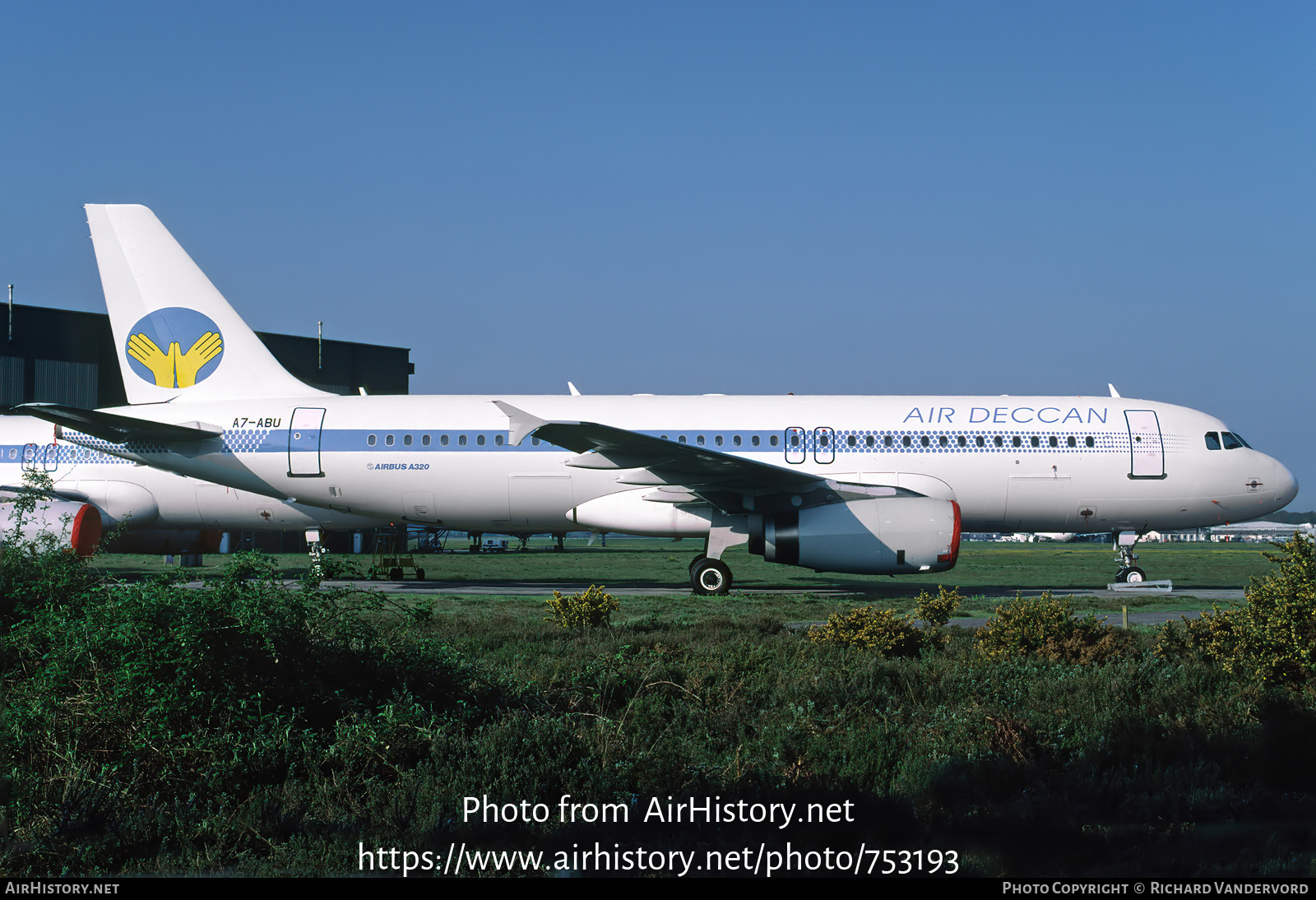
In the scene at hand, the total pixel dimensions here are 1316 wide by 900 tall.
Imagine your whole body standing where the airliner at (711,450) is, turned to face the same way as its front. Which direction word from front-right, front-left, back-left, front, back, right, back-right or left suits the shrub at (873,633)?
right

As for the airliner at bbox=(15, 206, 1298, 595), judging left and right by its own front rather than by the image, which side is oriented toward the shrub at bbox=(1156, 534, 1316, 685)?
right

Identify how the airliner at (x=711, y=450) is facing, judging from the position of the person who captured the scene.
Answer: facing to the right of the viewer

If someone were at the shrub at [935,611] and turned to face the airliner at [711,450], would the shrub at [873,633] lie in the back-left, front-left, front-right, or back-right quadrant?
back-left

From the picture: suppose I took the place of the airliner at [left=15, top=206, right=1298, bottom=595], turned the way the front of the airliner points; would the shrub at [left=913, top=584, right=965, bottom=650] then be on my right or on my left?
on my right

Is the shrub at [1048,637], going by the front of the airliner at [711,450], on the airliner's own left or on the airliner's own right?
on the airliner's own right

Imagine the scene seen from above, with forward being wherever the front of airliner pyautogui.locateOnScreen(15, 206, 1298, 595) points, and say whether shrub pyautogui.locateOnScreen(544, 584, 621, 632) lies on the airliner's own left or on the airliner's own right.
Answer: on the airliner's own right

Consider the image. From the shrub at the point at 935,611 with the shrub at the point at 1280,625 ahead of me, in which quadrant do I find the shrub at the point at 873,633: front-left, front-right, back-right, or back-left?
front-right

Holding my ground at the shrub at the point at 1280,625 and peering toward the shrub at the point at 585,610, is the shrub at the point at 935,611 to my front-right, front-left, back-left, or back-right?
front-right
